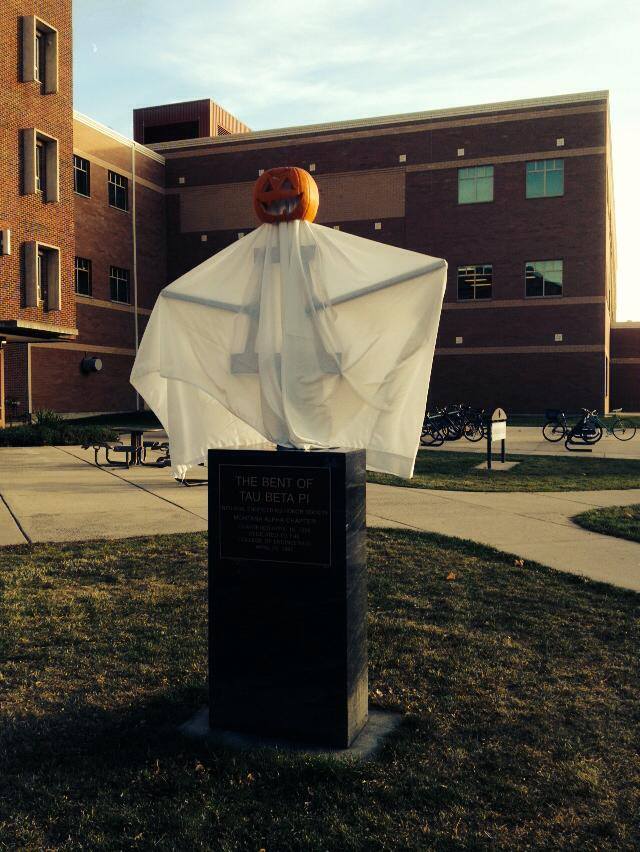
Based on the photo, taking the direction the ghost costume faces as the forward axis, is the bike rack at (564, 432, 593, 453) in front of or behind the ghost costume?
behind

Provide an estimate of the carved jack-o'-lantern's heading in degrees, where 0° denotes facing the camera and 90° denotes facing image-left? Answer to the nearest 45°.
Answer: approximately 0°

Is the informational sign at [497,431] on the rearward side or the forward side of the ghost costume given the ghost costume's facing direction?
on the rearward side

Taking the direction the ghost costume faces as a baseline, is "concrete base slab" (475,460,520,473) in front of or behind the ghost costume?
behind

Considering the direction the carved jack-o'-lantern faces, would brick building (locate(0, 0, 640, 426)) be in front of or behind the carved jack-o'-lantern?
behind

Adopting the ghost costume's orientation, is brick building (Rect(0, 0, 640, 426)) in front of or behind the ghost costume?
behind

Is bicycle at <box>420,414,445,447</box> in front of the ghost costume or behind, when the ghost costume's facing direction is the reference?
behind

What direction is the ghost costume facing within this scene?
toward the camera

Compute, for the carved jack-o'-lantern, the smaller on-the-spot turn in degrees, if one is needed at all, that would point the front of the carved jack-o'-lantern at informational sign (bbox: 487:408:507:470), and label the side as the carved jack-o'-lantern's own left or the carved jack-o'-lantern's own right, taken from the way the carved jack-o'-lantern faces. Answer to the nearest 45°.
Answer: approximately 180°
